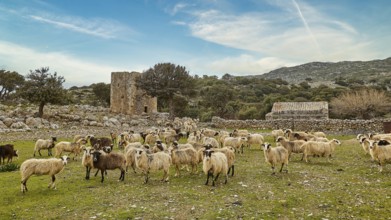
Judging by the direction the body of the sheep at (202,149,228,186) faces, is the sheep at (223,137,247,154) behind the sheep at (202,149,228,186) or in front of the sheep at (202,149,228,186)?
behind

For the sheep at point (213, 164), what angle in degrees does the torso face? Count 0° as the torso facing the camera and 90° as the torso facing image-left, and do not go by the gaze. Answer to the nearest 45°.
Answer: approximately 45°
